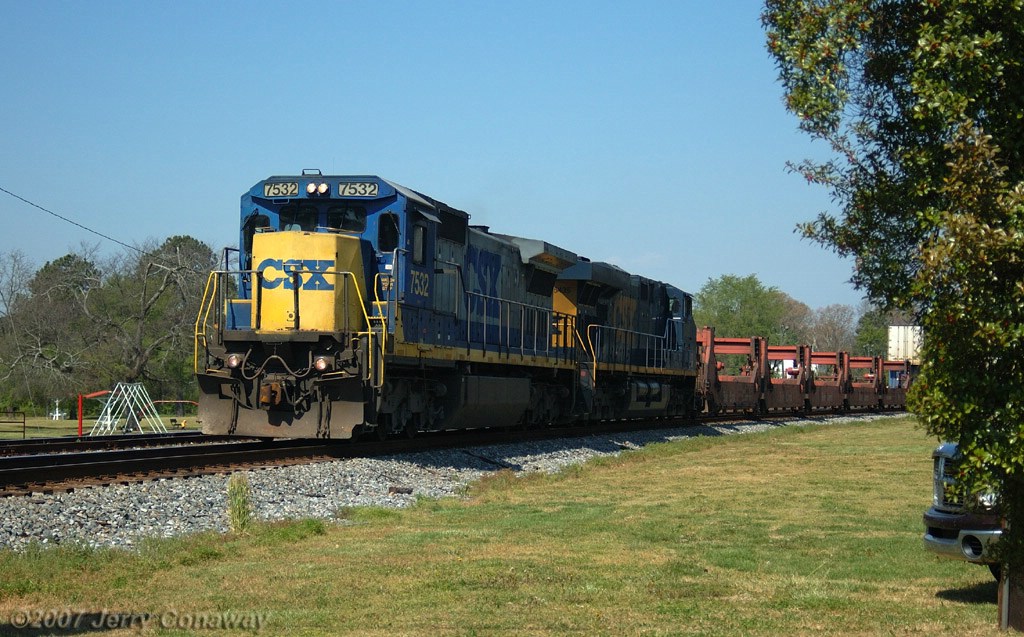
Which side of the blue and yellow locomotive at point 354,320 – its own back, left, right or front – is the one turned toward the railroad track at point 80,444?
front

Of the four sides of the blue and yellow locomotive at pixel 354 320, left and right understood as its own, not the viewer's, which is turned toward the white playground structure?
right

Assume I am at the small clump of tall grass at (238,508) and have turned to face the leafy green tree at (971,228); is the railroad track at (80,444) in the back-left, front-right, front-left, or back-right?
back-left

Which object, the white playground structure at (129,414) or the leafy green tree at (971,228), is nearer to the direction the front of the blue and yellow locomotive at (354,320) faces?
the leafy green tree

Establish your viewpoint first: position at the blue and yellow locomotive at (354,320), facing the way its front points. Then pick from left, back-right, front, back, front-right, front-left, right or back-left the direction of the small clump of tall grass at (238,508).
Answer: front-left

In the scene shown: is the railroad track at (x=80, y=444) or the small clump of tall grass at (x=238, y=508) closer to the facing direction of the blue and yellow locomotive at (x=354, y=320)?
the small clump of tall grass

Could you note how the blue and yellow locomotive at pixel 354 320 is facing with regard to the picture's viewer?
facing the viewer and to the left of the viewer

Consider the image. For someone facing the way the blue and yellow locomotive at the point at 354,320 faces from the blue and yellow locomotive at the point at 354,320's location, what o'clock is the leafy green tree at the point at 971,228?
The leafy green tree is roughly at 10 o'clock from the blue and yellow locomotive.
